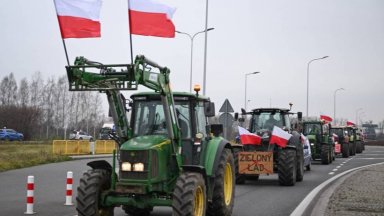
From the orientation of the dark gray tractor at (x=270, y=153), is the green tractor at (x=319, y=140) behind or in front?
behind

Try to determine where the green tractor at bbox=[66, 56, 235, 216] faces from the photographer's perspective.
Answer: facing the viewer and to the left of the viewer

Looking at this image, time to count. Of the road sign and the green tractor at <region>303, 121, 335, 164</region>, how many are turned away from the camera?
1

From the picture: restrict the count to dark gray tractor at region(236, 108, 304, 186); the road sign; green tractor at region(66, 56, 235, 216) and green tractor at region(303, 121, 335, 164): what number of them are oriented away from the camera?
1

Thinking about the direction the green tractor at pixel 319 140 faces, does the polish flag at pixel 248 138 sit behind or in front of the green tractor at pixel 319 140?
in front

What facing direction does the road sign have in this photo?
away from the camera

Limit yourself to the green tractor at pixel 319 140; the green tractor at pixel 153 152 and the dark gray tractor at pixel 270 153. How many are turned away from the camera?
0

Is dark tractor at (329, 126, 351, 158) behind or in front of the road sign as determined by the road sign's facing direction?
in front

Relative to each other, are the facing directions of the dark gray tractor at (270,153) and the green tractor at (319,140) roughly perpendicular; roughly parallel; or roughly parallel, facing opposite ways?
roughly parallel

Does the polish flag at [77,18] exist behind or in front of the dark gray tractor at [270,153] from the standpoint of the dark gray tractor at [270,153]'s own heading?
in front

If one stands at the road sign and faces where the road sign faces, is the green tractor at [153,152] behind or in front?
behind
